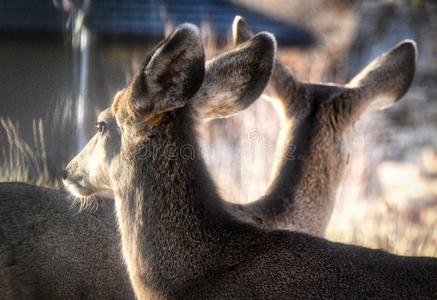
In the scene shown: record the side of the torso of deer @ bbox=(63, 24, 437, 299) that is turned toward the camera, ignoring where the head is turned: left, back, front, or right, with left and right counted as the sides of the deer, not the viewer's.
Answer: left

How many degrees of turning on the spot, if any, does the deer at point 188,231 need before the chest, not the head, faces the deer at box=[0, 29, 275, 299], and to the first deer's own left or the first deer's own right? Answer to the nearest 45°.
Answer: approximately 45° to the first deer's own right
